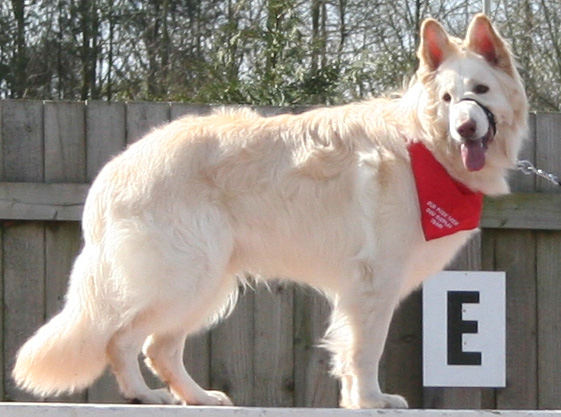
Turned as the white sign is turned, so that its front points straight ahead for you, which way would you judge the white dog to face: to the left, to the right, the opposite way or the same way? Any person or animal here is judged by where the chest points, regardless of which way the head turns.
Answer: to the left

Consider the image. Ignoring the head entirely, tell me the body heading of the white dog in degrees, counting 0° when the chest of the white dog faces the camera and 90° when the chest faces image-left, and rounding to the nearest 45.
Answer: approximately 270°

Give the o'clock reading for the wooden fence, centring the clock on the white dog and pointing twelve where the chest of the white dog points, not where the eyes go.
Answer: The wooden fence is roughly at 9 o'clock from the white dog.

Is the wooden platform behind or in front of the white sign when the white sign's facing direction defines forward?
in front

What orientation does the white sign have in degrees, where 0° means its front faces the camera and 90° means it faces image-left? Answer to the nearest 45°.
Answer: approximately 0°

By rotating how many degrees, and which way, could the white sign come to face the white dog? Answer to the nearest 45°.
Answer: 0° — it already faces it

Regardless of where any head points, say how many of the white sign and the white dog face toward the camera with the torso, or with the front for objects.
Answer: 1
